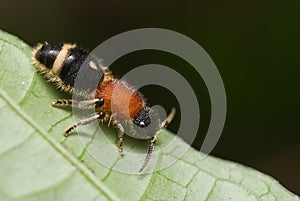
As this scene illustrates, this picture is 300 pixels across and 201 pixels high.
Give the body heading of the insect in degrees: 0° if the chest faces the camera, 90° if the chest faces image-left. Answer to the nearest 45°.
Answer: approximately 315°
